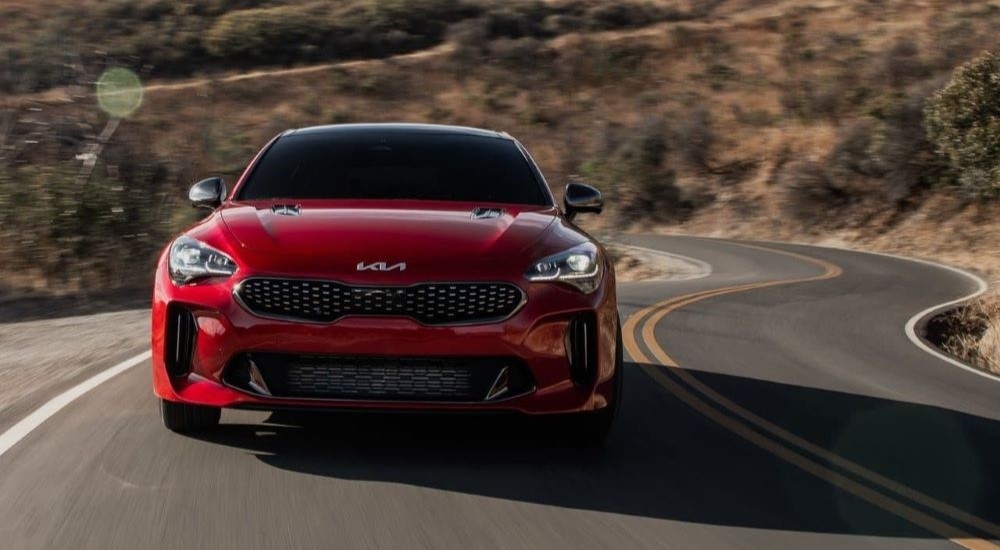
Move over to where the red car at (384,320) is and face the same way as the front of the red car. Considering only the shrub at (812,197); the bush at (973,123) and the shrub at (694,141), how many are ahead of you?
0

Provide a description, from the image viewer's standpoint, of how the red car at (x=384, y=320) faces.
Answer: facing the viewer

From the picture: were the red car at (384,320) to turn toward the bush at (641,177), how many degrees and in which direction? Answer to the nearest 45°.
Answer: approximately 180°

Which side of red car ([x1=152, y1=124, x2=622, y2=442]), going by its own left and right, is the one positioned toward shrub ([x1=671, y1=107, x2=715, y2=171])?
back

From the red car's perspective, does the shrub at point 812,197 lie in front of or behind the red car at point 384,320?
behind

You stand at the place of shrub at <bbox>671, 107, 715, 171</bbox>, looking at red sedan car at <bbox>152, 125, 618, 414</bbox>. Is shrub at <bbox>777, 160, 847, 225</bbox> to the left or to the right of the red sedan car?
left

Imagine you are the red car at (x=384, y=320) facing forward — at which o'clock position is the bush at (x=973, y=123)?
The bush is roughly at 7 o'clock from the red car.

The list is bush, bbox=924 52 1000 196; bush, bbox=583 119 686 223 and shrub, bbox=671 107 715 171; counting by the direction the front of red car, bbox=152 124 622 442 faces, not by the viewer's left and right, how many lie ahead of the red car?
0
